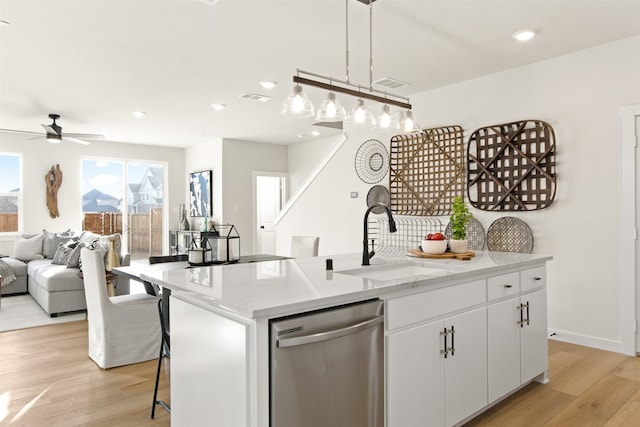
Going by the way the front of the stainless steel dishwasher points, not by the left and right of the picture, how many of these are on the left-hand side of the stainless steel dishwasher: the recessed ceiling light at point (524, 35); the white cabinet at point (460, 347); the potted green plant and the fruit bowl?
4

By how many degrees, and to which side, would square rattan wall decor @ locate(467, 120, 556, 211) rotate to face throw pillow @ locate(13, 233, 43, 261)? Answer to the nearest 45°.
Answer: approximately 45° to its right

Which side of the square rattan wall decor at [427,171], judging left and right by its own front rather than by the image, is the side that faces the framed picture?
right

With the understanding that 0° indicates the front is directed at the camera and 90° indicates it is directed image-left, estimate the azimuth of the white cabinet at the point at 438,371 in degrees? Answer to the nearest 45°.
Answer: approximately 315°

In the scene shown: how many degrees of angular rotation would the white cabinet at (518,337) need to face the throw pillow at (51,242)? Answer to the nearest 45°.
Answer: approximately 135° to its right

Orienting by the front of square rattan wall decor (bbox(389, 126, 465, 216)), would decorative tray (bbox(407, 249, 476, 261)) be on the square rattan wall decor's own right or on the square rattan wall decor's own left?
on the square rattan wall decor's own left

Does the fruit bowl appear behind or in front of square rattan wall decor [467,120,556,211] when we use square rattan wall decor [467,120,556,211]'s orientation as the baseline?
in front

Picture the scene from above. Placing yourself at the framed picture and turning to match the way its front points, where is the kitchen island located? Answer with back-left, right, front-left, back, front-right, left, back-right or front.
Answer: front-left

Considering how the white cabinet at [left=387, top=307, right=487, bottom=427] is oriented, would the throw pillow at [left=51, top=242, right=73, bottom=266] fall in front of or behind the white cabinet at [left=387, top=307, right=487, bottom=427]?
behind

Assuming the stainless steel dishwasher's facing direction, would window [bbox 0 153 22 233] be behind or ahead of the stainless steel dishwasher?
behind

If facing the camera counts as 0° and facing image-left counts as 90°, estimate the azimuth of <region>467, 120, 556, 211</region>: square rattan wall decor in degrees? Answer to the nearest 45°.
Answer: approximately 45°

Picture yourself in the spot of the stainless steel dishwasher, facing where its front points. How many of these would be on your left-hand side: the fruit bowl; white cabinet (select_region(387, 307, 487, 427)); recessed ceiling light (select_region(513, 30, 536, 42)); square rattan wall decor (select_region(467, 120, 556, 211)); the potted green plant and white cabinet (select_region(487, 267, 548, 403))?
6

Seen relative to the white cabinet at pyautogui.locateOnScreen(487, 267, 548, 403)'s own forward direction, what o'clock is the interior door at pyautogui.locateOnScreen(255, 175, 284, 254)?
The interior door is roughly at 6 o'clock from the white cabinet.
